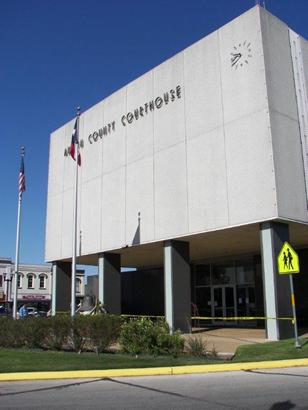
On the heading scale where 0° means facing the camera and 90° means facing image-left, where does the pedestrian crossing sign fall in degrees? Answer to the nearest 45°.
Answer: approximately 0°

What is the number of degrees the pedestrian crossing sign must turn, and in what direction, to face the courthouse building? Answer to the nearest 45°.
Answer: approximately 135° to its right

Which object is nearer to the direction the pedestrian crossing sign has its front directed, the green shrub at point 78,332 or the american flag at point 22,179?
the green shrub

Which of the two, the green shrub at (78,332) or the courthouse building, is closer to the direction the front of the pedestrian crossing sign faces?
the green shrub

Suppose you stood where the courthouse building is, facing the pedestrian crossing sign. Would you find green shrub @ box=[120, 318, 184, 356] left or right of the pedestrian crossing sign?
right

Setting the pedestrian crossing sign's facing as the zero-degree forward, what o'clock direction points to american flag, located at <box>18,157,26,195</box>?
The american flag is roughly at 4 o'clock from the pedestrian crossing sign.

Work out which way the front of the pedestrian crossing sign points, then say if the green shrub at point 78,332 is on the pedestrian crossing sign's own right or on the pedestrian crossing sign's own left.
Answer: on the pedestrian crossing sign's own right

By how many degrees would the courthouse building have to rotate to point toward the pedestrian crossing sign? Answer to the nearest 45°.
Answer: approximately 45° to its left

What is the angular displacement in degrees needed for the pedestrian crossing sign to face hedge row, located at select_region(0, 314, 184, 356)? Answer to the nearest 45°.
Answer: approximately 90° to its right
